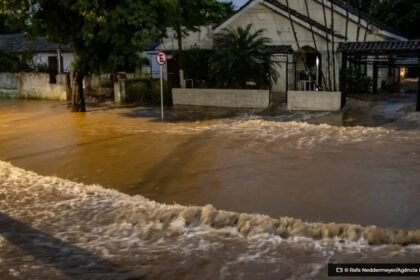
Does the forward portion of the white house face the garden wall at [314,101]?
yes

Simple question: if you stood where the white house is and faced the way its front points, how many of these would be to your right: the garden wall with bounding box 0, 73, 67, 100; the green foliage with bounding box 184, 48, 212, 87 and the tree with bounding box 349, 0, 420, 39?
2

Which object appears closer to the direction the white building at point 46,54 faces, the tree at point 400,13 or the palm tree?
the palm tree

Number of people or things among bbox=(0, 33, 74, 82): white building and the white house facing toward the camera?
2

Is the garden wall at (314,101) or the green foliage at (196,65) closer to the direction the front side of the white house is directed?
the garden wall

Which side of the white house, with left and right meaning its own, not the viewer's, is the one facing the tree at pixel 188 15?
right

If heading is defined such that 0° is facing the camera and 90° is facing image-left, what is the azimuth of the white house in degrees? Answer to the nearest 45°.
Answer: approximately 0°
